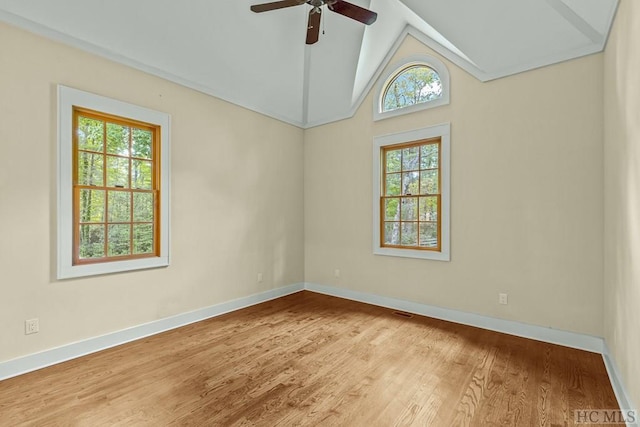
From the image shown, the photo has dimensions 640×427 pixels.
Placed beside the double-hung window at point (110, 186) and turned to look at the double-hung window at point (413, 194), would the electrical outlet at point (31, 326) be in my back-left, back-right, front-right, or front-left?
back-right

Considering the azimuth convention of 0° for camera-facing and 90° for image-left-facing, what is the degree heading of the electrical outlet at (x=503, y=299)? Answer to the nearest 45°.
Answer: approximately 0°
